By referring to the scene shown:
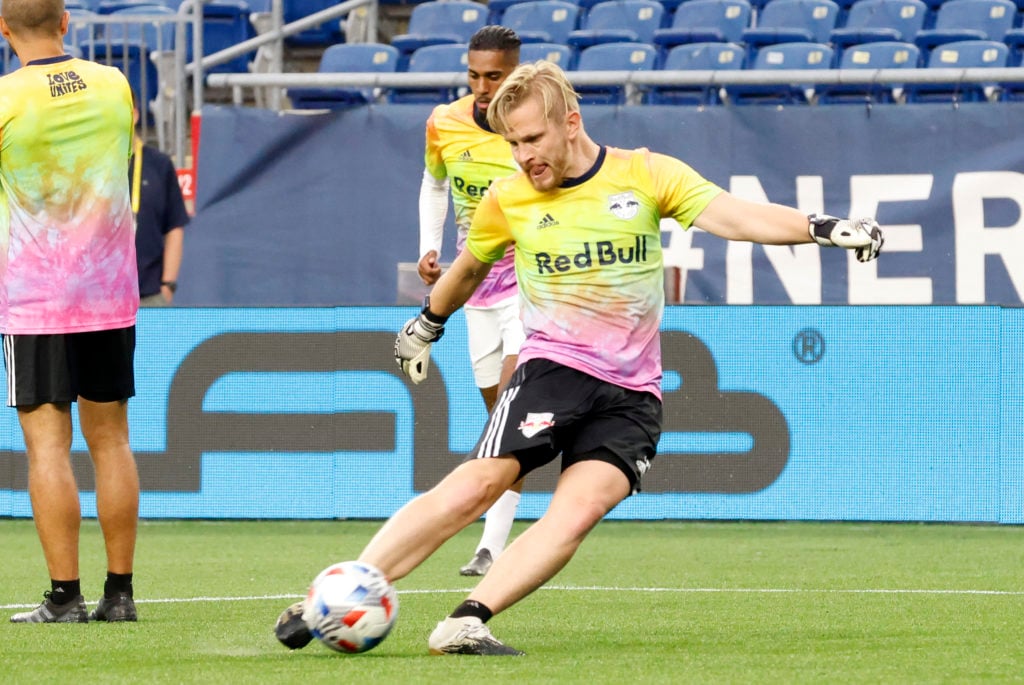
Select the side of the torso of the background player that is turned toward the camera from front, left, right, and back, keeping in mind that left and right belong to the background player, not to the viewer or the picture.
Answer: front

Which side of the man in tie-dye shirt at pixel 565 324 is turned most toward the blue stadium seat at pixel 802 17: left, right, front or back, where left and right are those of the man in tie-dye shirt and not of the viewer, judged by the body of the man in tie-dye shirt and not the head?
back

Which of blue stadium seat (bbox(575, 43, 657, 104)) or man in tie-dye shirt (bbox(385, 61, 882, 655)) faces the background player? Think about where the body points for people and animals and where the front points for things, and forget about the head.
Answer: the blue stadium seat

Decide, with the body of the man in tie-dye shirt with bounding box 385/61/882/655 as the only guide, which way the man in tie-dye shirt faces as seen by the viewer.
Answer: toward the camera

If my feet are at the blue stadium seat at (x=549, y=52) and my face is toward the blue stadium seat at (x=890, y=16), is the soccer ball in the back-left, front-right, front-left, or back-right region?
back-right

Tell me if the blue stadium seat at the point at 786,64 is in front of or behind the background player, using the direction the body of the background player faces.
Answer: behind

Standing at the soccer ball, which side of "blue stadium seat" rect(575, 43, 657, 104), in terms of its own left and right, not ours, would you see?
front

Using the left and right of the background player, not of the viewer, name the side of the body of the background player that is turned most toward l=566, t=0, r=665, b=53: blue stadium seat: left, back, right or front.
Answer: back

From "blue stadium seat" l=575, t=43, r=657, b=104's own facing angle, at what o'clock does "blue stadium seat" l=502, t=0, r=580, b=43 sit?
"blue stadium seat" l=502, t=0, r=580, b=43 is roughly at 5 o'clock from "blue stadium seat" l=575, t=43, r=657, b=104.

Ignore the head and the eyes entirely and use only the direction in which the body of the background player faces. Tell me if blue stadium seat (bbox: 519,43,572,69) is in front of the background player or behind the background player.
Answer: behind

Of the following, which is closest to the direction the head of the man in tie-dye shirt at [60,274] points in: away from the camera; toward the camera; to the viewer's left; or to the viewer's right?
away from the camera

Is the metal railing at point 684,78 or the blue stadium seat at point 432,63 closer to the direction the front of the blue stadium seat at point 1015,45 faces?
the metal railing

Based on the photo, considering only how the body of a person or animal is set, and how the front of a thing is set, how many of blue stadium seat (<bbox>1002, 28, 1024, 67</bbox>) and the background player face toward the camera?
2

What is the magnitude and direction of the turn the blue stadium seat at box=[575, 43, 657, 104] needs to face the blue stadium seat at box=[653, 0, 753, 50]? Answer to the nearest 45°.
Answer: approximately 135° to its left

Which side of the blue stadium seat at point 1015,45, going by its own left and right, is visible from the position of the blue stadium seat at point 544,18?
right

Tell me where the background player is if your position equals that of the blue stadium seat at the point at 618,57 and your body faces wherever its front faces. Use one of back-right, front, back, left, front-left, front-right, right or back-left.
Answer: front

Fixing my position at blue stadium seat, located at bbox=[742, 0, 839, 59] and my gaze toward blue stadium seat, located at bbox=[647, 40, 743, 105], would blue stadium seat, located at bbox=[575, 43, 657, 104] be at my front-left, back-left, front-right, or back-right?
front-right

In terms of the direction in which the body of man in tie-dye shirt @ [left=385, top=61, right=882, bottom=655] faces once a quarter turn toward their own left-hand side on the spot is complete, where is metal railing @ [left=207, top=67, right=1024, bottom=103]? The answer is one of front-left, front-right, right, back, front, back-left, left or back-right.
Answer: left
